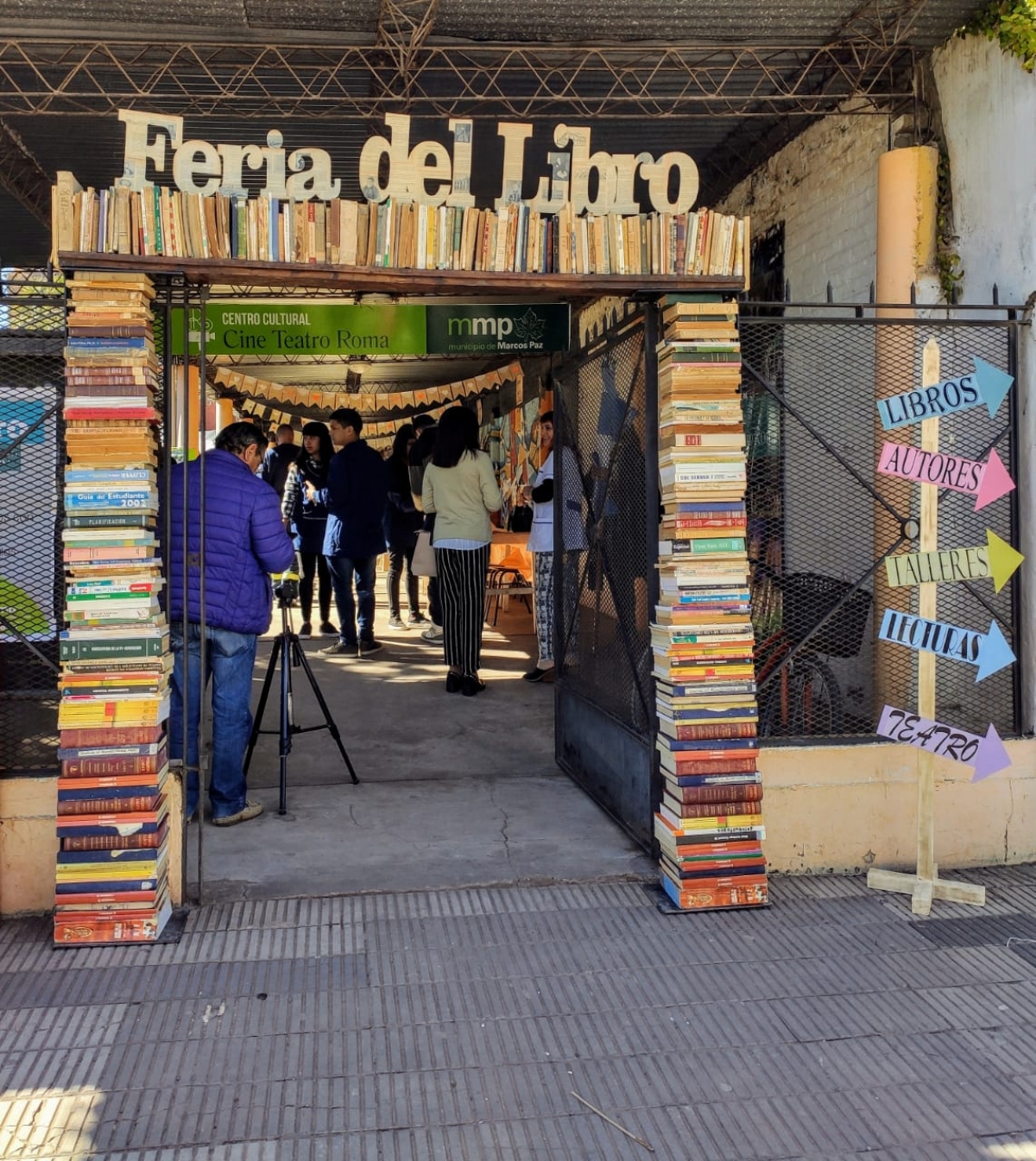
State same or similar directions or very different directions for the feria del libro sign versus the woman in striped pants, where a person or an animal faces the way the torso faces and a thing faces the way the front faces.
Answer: very different directions

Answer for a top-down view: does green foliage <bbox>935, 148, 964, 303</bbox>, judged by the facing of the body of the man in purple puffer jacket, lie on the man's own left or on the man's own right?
on the man's own right

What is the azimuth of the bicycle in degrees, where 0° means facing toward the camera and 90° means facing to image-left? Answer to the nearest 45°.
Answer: approximately 315°

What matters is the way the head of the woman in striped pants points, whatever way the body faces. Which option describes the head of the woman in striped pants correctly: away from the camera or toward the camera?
away from the camera

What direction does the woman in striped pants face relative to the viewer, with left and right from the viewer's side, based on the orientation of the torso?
facing away from the viewer

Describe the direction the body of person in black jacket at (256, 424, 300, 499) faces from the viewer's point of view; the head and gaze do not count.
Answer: away from the camera

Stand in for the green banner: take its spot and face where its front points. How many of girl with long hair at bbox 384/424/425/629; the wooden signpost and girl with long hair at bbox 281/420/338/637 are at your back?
2
